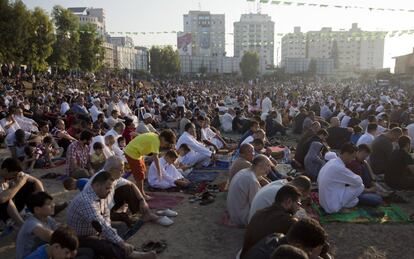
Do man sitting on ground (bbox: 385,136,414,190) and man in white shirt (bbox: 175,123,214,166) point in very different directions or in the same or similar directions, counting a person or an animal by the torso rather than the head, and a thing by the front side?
same or similar directions

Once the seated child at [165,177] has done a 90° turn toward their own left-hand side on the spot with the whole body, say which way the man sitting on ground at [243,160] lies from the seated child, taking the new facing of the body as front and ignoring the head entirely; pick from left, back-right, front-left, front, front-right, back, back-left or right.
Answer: back-right

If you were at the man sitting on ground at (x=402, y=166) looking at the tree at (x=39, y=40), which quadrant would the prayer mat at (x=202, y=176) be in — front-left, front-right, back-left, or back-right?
front-left

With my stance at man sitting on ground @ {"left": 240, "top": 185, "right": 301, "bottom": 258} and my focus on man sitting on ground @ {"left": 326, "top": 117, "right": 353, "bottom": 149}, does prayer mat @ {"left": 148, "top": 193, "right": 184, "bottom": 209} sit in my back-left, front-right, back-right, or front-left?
front-left

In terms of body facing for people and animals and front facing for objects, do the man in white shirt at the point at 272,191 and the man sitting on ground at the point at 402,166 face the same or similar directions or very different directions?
same or similar directions

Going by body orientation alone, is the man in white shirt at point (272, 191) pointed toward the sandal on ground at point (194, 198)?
no
